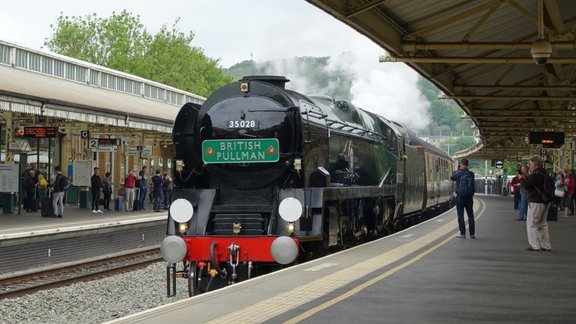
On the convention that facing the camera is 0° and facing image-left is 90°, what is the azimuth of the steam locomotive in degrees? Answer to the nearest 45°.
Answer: approximately 45°

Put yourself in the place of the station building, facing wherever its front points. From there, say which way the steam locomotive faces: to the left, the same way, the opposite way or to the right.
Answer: to the right

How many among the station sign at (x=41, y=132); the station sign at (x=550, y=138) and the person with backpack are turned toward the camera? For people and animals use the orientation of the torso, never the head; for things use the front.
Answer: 2

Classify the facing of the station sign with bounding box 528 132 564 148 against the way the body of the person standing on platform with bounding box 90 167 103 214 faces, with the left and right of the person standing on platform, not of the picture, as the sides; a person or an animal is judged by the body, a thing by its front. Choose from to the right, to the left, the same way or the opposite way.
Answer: to the right

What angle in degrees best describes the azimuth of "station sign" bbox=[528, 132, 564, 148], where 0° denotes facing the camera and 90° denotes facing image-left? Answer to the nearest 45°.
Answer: approximately 0°
